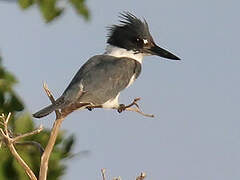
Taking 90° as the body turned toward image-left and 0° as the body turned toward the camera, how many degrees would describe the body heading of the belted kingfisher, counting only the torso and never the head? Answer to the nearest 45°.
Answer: approximately 270°
